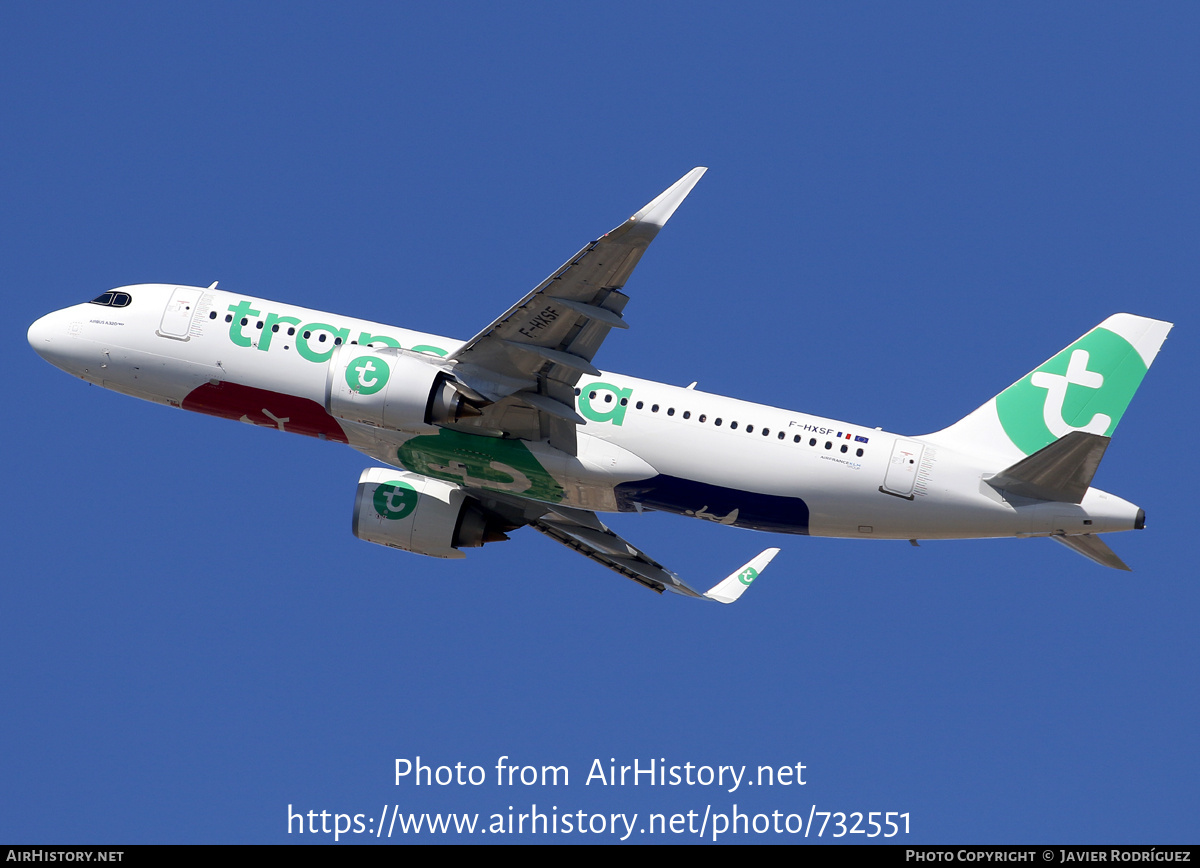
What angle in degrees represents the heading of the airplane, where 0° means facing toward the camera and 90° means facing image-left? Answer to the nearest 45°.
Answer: approximately 90°
